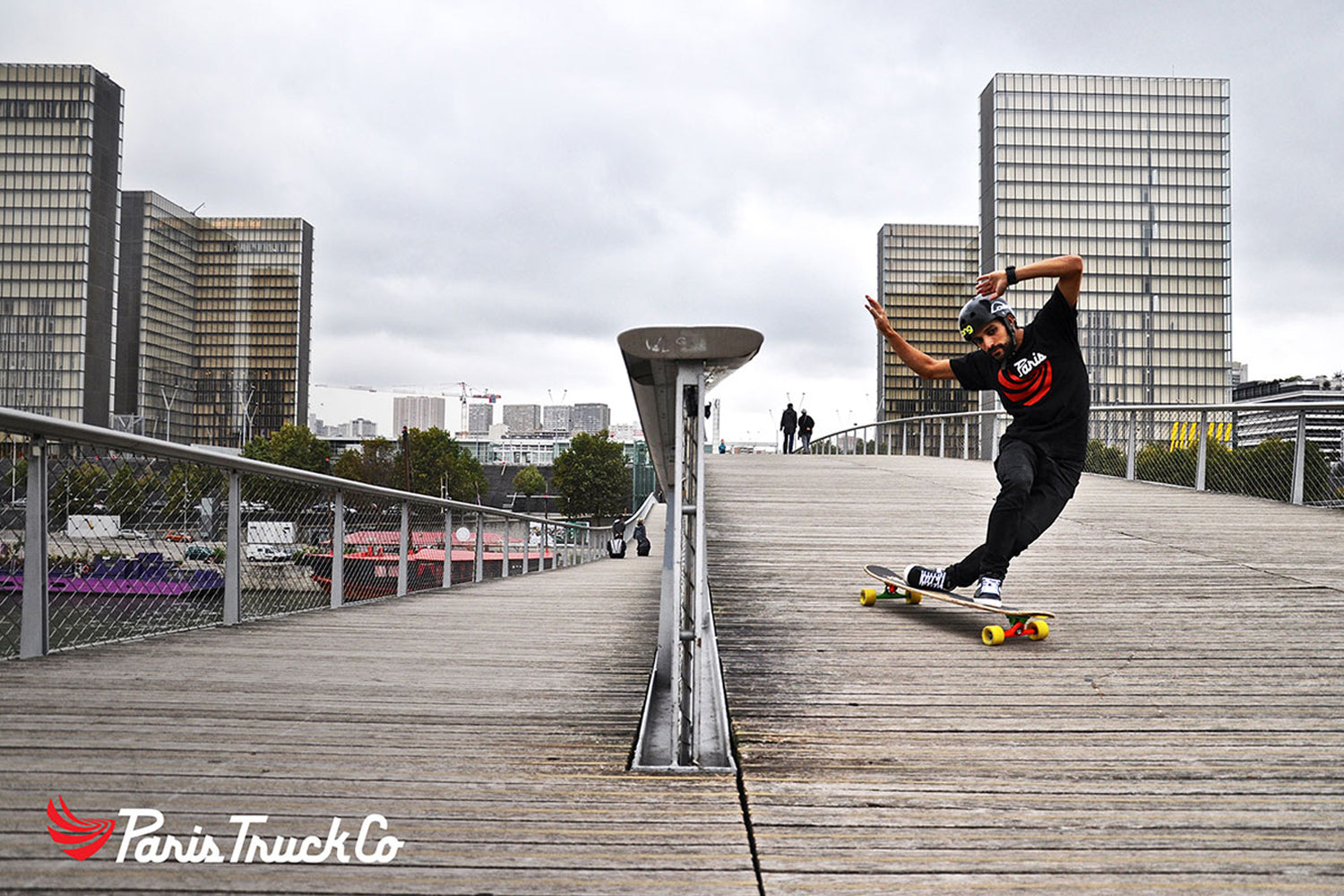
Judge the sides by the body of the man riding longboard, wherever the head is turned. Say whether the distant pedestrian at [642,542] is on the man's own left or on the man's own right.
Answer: on the man's own right

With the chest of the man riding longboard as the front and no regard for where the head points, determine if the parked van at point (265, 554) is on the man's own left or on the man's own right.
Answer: on the man's own right

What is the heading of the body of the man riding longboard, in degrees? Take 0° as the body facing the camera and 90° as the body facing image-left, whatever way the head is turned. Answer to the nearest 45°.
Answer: approximately 45°

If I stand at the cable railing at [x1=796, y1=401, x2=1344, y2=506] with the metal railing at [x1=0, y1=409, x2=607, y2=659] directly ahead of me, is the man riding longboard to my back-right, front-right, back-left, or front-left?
front-left

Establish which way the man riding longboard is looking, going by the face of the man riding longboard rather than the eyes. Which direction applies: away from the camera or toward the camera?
toward the camera

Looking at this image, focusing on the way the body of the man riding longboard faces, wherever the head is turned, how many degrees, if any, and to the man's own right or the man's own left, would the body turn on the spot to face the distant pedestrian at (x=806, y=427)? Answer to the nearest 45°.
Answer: approximately 135° to the man's own right

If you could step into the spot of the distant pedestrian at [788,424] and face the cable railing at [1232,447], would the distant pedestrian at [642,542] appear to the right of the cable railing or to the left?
right

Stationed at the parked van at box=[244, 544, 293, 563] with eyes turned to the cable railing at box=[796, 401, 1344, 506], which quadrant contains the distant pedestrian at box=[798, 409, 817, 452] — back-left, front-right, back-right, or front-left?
front-left
